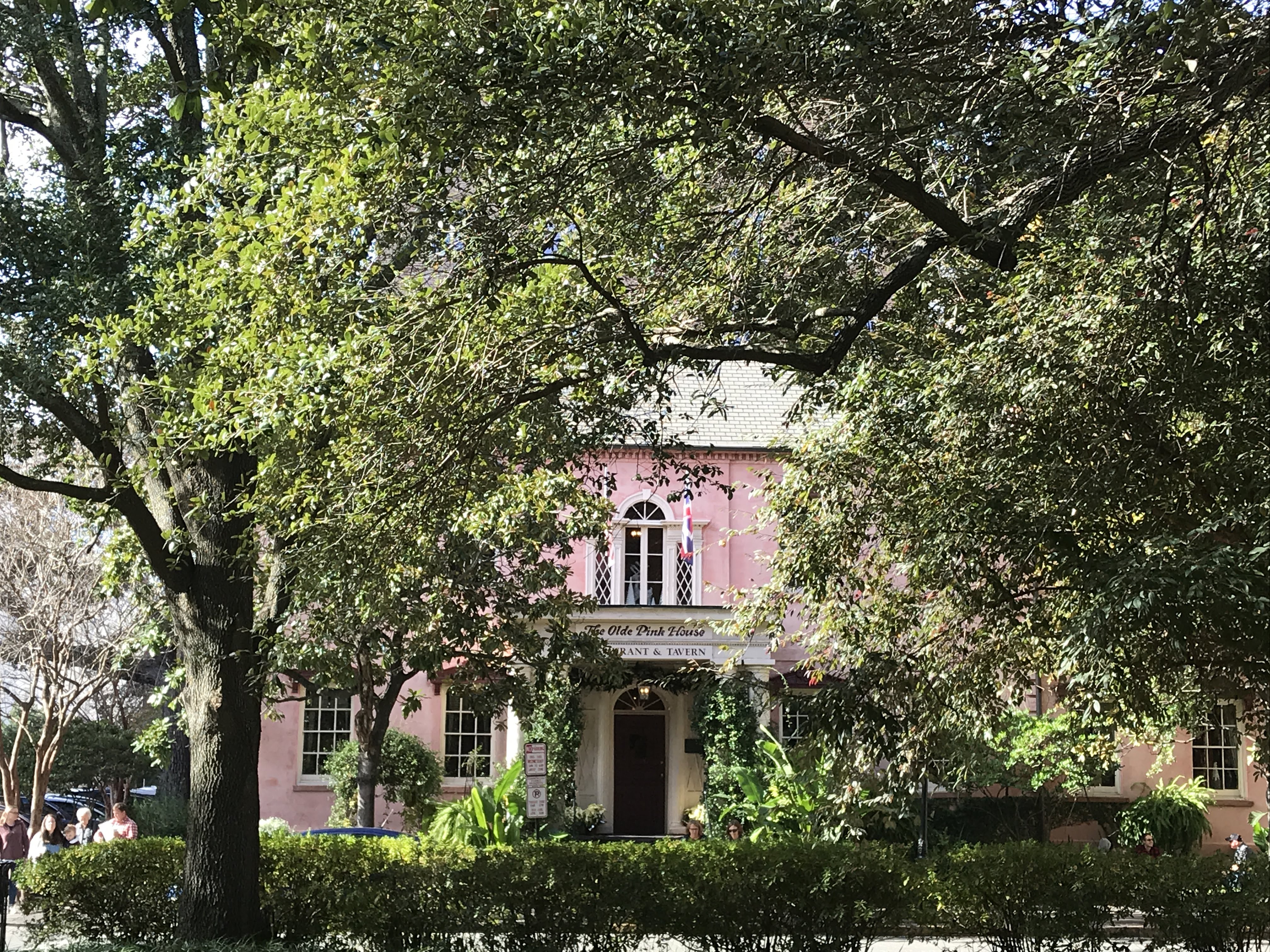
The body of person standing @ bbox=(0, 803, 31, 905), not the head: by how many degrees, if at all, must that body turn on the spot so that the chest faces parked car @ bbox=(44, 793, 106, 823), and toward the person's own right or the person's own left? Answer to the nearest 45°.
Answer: approximately 180°

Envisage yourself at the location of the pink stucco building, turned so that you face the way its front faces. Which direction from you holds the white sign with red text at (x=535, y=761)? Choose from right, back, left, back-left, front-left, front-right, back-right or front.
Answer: front

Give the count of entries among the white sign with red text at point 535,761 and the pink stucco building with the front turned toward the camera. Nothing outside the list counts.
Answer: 2

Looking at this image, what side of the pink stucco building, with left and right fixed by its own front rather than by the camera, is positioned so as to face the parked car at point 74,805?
right

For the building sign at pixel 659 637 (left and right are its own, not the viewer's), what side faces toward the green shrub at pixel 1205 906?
front

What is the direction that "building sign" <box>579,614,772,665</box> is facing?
toward the camera

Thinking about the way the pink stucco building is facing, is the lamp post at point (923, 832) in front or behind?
in front

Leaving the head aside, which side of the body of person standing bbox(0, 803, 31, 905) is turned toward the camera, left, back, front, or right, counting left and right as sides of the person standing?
front

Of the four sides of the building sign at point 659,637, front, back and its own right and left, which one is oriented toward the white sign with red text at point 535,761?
front

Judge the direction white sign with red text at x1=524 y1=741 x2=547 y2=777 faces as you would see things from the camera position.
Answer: facing the viewer
